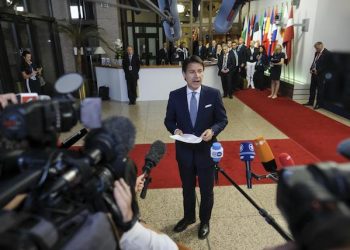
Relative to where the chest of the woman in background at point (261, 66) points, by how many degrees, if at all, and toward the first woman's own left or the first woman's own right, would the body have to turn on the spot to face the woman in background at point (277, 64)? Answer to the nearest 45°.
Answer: approximately 45° to the first woman's own left

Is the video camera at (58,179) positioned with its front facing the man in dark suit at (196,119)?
yes

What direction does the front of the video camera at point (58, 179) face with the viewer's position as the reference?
facing away from the viewer and to the right of the viewer

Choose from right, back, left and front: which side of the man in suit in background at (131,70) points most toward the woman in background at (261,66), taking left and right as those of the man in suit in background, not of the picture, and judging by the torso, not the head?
left

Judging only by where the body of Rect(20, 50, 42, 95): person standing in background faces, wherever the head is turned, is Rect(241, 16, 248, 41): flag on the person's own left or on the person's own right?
on the person's own left

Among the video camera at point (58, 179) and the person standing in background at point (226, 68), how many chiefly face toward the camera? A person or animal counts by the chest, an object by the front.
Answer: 1

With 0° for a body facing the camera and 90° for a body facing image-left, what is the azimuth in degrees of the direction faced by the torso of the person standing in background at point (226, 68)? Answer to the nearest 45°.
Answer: approximately 0°

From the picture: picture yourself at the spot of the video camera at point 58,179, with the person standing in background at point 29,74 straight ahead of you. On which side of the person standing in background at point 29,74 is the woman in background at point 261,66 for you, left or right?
right

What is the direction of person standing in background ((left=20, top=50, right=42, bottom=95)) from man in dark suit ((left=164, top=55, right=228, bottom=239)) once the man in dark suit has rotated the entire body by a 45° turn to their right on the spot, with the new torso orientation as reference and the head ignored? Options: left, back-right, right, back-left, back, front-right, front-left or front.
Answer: right
